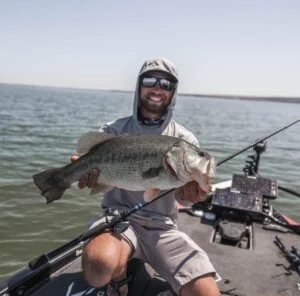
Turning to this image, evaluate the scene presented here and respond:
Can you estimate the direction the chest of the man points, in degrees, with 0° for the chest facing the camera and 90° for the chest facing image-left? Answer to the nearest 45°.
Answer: approximately 0°

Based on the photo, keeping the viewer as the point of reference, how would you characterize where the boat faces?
facing away from the viewer and to the right of the viewer

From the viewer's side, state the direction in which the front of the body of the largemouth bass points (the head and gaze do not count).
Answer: to the viewer's right
